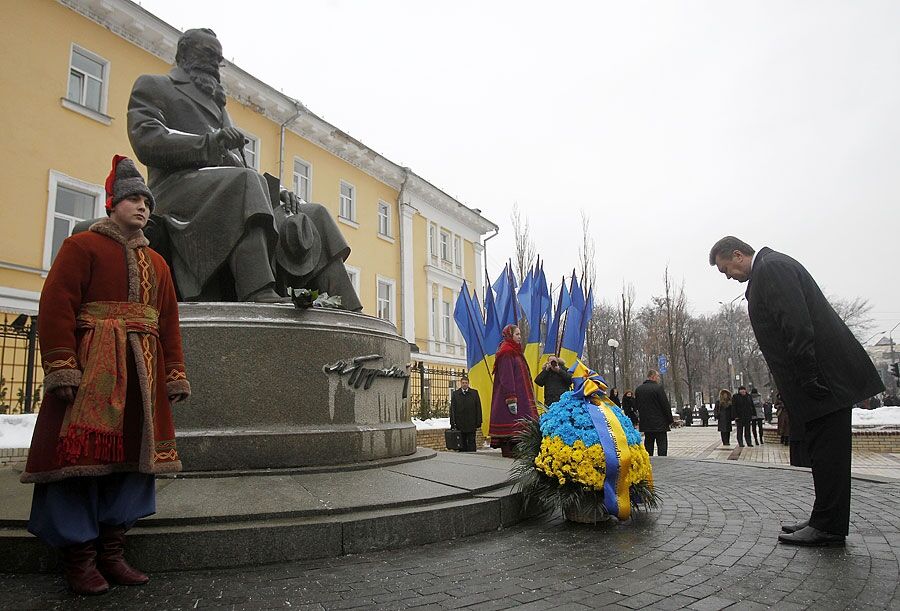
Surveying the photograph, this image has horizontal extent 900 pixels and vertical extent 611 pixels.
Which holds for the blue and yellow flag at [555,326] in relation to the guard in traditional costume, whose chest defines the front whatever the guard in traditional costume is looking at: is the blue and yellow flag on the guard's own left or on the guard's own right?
on the guard's own left

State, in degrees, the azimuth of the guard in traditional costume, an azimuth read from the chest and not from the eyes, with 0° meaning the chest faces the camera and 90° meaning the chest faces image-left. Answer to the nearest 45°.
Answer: approximately 315°

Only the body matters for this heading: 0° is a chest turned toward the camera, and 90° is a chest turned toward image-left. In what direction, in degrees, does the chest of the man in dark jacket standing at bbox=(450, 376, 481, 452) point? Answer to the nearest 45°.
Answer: approximately 0°

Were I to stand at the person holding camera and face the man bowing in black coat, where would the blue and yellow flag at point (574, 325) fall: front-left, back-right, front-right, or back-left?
back-left

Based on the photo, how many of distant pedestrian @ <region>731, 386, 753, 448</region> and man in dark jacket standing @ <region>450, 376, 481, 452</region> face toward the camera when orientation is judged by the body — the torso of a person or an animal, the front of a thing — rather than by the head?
2

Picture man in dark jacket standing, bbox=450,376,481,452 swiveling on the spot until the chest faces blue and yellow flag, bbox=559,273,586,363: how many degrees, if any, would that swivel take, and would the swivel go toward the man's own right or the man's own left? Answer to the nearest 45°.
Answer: approximately 135° to the man's own left

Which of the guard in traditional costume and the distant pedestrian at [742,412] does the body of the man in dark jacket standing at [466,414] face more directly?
the guard in traditional costume

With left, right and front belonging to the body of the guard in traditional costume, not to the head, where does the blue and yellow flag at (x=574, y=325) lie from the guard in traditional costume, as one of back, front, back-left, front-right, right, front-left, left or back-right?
left

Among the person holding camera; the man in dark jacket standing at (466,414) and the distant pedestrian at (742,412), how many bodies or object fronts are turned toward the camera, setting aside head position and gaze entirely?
3

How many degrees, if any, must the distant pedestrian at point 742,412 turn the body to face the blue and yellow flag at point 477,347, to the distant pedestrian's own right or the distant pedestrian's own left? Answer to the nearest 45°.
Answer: approximately 45° to the distant pedestrian's own right

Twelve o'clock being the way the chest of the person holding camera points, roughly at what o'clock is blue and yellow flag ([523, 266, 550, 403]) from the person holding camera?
The blue and yellow flag is roughly at 6 o'clock from the person holding camera.

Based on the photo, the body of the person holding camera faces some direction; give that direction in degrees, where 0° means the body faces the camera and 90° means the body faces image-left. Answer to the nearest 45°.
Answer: approximately 0°

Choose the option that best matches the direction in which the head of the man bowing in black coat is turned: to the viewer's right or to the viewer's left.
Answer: to the viewer's left
